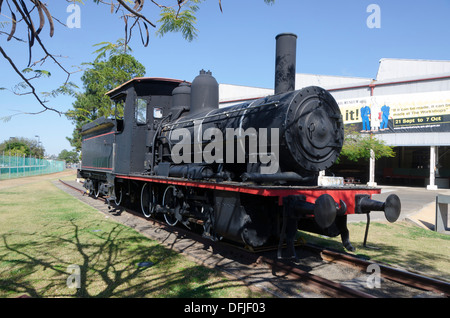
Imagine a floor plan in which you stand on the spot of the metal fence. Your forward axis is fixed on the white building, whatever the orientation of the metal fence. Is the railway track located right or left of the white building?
right

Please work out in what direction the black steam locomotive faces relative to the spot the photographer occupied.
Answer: facing the viewer and to the right of the viewer

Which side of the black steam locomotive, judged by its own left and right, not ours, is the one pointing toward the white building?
left

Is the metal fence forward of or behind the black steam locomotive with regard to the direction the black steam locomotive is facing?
behind
